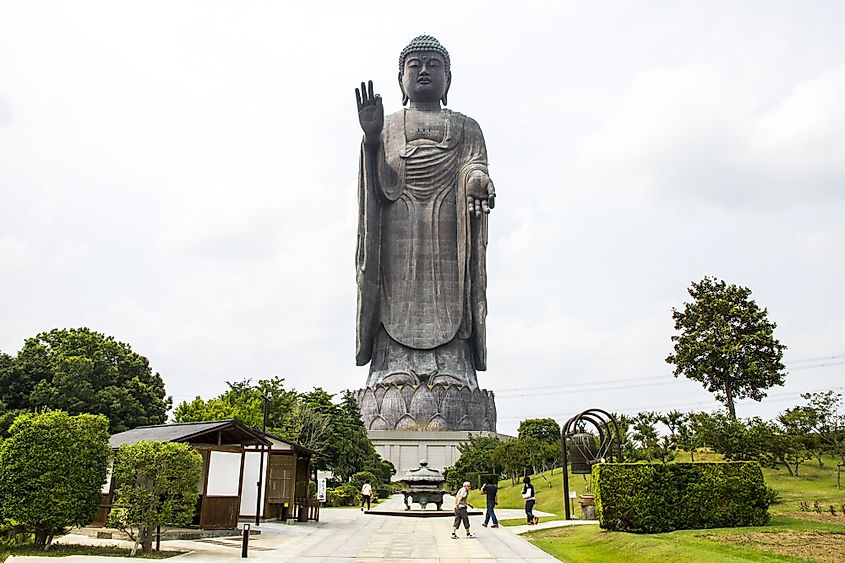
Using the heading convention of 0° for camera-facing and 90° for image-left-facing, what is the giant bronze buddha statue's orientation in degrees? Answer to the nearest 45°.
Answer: approximately 0°

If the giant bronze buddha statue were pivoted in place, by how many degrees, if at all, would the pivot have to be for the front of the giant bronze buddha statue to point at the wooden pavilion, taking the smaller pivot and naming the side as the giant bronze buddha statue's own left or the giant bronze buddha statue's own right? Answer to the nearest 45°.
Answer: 0° — it already faces it

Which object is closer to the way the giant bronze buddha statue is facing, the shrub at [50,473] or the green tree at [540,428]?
the shrub

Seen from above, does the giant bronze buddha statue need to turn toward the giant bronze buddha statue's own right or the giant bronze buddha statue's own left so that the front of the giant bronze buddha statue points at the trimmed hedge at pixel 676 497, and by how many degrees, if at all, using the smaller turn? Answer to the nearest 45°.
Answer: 0° — it already faces it

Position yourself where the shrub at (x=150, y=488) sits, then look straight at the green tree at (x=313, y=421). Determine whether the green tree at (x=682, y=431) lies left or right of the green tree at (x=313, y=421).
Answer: right
